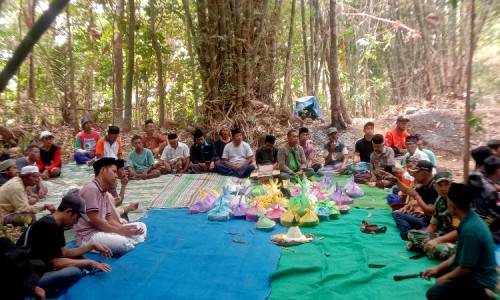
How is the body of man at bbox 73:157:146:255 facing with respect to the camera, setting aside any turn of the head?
to the viewer's right

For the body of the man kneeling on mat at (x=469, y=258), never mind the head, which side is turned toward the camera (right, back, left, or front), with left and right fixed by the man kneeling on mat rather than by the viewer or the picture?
left

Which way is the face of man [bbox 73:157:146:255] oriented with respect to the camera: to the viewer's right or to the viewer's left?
to the viewer's right

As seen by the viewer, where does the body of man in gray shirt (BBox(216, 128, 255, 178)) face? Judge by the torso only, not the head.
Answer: toward the camera

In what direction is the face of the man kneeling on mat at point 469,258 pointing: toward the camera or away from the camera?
away from the camera

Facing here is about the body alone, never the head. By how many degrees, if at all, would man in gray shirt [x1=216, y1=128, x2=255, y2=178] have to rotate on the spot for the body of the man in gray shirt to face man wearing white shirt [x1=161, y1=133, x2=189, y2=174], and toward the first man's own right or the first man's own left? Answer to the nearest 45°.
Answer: approximately 90° to the first man's own right

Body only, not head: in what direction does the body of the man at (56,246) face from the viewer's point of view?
to the viewer's right

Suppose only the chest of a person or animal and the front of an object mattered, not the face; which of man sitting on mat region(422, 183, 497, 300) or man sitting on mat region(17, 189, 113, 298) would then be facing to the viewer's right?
man sitting on mat region(17, 189, 113, 298)

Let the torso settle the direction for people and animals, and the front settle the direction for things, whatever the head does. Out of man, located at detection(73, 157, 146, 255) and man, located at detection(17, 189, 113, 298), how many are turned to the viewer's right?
2

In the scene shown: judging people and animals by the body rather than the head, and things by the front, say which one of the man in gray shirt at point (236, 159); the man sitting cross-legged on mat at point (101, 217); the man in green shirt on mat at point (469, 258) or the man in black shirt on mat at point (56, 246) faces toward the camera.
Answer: the man in gray shirt
